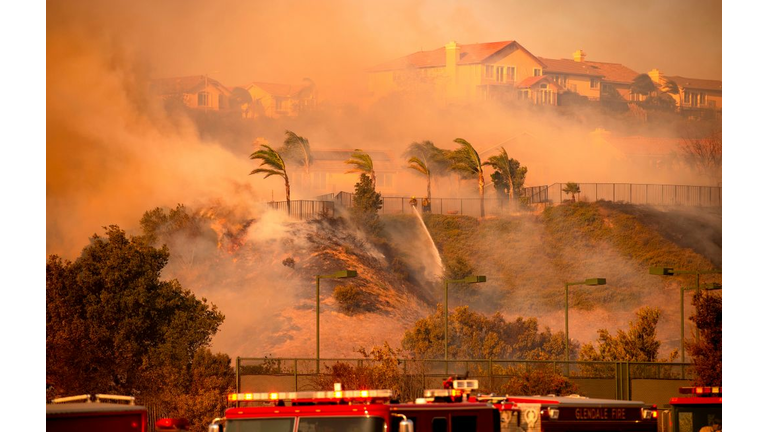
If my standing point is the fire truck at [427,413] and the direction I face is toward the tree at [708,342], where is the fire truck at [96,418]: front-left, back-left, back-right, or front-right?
back-left

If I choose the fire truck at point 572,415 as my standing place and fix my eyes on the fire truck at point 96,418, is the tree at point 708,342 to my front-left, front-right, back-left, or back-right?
back-right

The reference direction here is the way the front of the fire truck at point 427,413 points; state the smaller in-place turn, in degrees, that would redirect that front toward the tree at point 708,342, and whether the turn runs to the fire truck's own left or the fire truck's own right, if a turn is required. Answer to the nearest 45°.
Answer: approximately 135° to the fire truck's own right

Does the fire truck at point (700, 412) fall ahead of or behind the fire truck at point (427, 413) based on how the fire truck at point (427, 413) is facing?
behind

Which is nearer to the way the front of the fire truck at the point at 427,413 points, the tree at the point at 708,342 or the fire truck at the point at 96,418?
the fire truck
